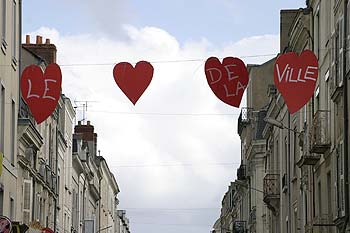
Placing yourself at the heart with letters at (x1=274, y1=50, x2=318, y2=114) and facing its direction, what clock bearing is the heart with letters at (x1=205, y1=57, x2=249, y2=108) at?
the heart with letters at (x1=205, y1=57, x2=249, y2=108) is roughly at 3 o'clock from the heart with letters at (x1=274, y1=50, x2=318, y2=114).

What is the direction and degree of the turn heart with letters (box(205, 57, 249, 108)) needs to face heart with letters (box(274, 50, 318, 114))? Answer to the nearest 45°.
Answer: approximately 90° to its left

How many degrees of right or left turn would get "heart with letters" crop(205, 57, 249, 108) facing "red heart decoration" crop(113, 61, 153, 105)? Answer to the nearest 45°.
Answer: approximately 90° to its right

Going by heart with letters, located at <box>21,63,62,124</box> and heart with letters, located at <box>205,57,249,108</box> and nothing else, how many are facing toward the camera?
2

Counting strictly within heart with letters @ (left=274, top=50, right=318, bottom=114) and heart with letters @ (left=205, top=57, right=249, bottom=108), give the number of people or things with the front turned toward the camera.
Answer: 2

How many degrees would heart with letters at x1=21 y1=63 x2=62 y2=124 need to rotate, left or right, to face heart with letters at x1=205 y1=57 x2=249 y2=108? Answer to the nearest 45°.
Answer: approximately 45° to its left

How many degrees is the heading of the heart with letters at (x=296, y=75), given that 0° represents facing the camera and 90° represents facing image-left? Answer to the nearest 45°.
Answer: approximately 0°
